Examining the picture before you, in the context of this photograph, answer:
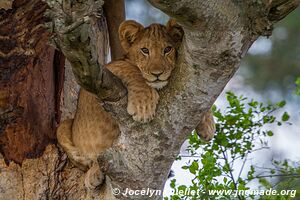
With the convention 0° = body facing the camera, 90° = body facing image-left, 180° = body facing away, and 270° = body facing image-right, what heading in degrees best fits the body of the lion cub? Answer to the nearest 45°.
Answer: approximately 315°
